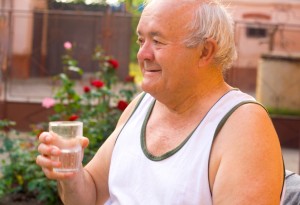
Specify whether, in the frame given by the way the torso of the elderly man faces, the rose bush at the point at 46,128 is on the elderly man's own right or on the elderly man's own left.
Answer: on the elderly man's own right

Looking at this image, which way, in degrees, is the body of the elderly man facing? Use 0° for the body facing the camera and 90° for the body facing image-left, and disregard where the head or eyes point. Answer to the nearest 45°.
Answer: approximately 45°

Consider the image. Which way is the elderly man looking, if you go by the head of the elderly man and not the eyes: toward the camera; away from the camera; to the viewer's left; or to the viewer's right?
to the viewer's left
